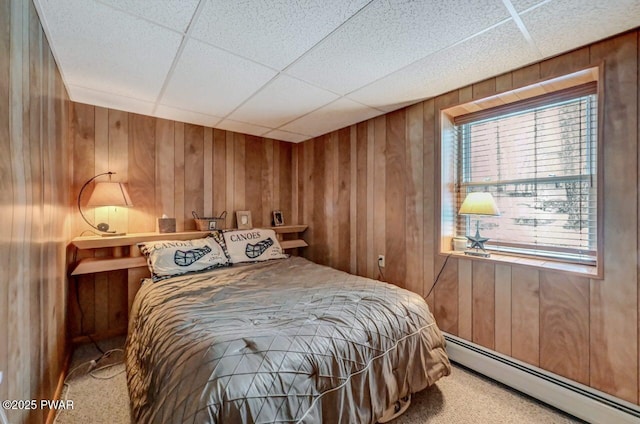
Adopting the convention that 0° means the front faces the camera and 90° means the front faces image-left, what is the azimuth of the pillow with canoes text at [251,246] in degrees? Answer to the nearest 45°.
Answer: approximately 0°

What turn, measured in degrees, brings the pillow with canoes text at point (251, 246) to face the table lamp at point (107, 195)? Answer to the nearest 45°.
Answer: approximately 90° to its right

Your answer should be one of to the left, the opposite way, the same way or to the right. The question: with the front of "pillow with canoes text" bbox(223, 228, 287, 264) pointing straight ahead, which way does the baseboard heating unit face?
to the right

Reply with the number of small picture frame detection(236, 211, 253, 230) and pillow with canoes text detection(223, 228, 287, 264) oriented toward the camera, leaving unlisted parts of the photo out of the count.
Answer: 2

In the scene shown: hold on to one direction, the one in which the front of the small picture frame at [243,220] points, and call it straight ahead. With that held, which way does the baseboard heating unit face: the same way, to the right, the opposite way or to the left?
to the right

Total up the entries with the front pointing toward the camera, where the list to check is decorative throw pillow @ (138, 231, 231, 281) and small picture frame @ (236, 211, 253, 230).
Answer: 2
